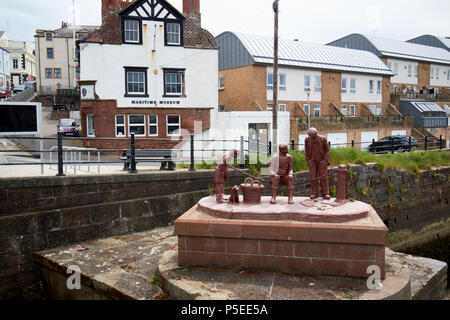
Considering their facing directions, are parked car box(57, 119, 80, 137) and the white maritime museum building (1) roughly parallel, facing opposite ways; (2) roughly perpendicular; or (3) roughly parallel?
roughly parallel

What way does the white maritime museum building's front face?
toward the camera

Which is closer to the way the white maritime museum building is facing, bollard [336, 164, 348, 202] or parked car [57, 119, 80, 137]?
the bollard

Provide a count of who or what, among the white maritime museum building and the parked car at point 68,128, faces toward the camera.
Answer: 2

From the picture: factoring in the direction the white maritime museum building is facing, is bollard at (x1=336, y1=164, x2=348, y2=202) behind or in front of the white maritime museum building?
in front

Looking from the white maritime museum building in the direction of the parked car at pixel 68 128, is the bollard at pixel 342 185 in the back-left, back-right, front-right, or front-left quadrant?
back-left

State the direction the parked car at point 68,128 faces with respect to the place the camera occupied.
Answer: facing the viewer
